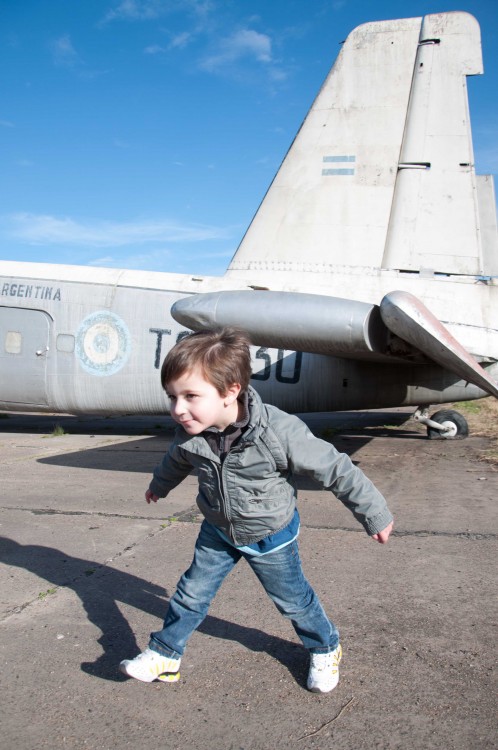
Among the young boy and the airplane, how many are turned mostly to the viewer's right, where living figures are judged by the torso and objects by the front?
0

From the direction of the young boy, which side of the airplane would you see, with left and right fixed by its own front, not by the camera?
left

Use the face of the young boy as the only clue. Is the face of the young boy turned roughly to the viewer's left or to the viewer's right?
to the viewer's left

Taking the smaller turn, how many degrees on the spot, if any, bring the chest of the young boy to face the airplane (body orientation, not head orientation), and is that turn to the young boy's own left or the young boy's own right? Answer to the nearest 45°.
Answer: approximately 135° to the young boy's own right

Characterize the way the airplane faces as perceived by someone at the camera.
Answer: facing to the left of the viewer

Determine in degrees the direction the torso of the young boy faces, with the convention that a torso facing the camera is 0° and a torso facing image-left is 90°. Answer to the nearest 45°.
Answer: approximately 45°
